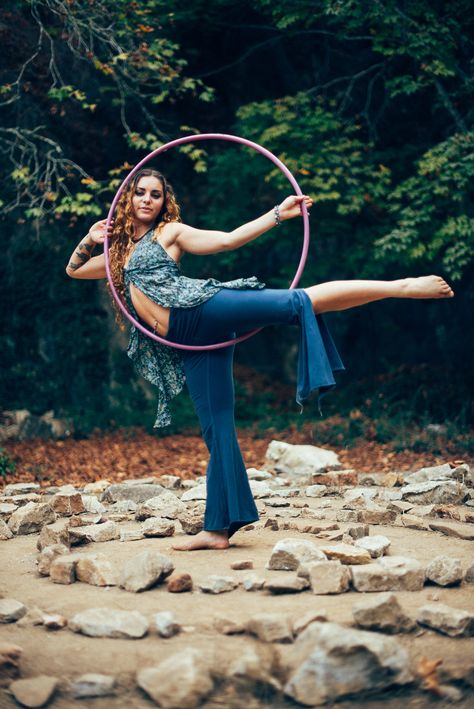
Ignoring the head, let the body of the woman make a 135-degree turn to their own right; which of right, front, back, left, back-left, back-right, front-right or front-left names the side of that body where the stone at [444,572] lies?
back-right

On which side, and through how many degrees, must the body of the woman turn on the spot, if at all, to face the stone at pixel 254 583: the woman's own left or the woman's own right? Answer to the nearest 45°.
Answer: approximately 45° to the woman's own left

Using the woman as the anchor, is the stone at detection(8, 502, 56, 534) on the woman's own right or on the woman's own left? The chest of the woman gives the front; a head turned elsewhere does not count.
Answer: on the woman's own right

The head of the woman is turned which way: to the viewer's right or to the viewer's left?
to the viewer's left

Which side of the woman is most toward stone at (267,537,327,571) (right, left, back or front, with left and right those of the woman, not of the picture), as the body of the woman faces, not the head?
left

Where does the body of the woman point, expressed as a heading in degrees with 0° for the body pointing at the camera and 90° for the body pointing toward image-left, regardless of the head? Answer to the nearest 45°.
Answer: approximately 45°

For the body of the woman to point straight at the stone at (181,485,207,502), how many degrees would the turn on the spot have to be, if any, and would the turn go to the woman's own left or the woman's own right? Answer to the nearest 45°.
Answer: approximately 135° to the woman's own right

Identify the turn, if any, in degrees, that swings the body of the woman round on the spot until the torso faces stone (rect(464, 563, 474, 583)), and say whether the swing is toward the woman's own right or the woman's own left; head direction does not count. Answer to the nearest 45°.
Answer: approximately 90° to the woman's own left

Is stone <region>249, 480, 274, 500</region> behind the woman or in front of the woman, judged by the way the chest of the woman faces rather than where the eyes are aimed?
behind
